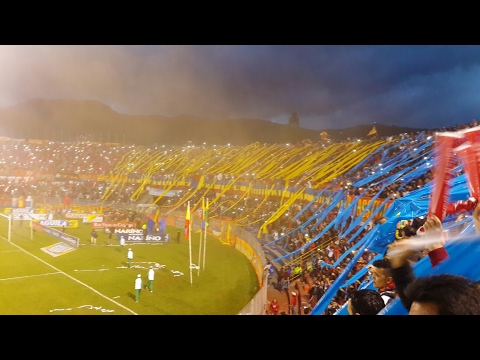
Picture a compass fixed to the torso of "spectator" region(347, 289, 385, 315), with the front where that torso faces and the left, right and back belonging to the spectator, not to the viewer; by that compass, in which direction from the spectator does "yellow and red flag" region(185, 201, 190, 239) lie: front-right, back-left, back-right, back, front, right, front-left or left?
front-left

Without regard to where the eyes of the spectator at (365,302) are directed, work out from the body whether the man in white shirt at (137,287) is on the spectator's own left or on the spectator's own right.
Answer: on the spectator's own left

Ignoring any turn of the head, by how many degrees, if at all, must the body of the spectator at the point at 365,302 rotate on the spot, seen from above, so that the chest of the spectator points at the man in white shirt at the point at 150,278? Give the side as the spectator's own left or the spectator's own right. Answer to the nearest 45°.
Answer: approximately 45° to the spectator's own left

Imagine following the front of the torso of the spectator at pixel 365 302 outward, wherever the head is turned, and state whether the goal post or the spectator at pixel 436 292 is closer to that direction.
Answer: the goal post

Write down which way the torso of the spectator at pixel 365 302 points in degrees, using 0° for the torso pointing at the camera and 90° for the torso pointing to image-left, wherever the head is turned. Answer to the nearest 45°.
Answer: approximately 135°

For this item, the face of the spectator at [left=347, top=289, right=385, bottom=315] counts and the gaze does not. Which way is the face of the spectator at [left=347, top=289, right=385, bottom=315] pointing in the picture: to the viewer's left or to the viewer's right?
to the viewer's left

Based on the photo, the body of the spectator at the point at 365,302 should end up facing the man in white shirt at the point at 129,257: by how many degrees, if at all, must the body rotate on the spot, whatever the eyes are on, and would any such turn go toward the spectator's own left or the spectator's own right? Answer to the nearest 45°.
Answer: approximately 45° to the spectator's own left

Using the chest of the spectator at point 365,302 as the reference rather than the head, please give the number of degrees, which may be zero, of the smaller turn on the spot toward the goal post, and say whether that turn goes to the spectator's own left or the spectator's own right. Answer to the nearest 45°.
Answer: approximately 45° to the spectator's own left
